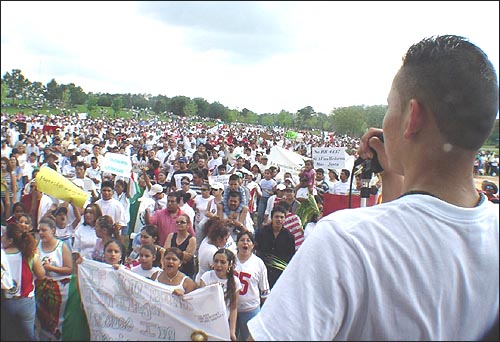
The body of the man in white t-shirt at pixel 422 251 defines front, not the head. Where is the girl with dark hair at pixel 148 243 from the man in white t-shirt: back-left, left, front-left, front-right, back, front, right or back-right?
front

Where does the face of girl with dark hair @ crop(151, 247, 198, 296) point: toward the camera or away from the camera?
toward the camera

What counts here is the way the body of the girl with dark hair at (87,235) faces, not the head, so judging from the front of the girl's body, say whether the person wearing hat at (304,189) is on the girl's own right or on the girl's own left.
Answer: on the girl's own left

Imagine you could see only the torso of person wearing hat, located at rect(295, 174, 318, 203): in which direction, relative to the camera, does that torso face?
toward the camera

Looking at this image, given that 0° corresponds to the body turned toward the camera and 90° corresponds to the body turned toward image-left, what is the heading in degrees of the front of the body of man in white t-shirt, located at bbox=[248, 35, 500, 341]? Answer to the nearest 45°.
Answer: approximately 135°

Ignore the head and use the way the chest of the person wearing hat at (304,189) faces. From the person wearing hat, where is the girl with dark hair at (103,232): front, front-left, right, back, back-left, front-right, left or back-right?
front-right

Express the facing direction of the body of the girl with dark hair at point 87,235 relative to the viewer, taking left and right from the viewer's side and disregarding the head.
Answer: facing the viewer and to the right of the viewer

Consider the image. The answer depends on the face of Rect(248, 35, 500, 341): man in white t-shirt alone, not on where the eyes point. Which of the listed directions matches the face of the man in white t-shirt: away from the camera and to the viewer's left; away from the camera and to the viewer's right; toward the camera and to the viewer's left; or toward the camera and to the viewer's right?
away from the camera and to the viewer's left

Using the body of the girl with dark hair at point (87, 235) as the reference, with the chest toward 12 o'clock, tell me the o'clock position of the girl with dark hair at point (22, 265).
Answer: the girl with dark hair at point (22, 265) is roughly at 2 o'clock from the girl with dark hair at point (87, 235).

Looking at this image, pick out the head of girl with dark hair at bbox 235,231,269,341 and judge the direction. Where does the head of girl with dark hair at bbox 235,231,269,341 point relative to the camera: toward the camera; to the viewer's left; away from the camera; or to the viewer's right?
toward the camera

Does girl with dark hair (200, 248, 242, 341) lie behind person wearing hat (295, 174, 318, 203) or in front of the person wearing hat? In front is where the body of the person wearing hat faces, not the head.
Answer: in front

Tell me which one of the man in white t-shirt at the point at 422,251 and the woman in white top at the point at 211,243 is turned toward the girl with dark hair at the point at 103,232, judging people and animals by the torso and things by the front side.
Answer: the man in white t-shirt

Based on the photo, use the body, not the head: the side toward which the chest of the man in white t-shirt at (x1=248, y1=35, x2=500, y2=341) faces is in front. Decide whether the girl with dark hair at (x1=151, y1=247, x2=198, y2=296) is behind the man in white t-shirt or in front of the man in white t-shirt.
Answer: in front
